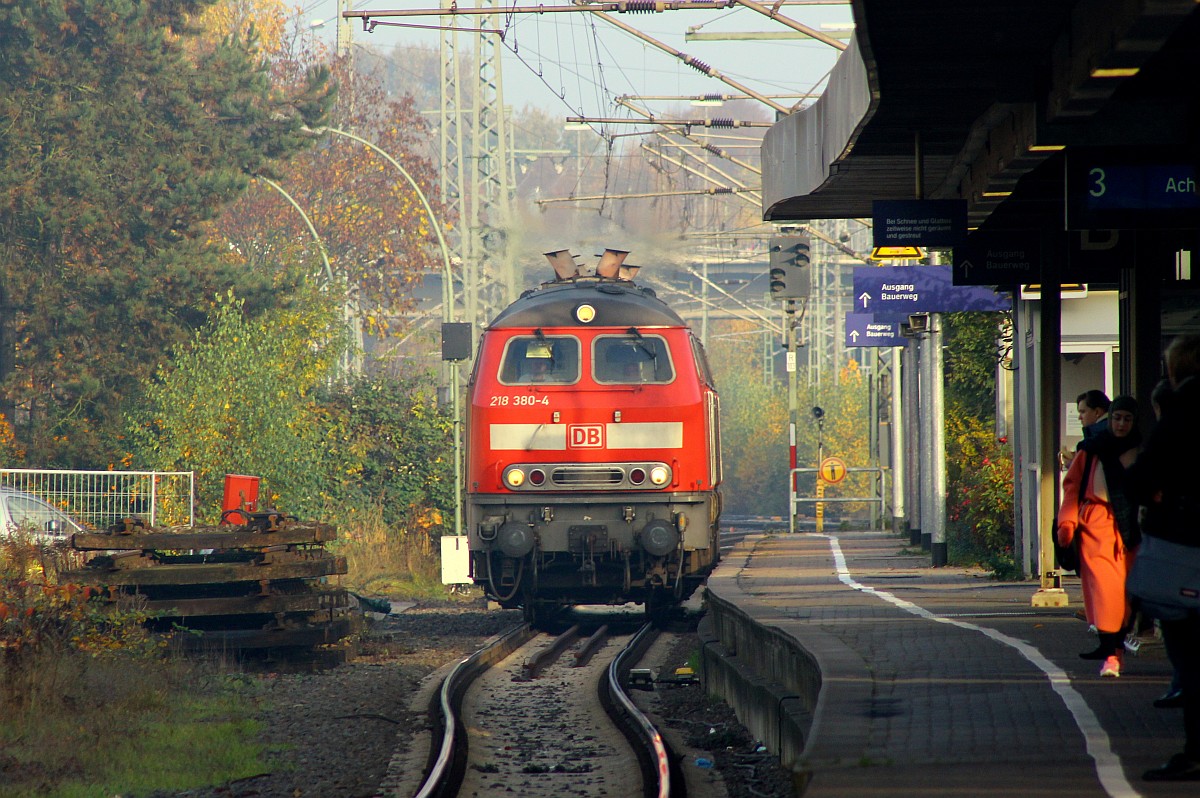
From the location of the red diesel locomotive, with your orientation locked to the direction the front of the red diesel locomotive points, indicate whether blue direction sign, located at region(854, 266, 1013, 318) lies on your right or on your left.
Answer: on your left

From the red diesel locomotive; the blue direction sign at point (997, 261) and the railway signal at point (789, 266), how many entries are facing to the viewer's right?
0

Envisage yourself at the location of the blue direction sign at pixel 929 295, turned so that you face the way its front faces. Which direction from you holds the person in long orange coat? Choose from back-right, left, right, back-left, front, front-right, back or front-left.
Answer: front

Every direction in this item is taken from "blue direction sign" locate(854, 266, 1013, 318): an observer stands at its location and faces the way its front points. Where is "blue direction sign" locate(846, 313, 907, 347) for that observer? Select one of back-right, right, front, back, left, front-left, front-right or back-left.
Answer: back

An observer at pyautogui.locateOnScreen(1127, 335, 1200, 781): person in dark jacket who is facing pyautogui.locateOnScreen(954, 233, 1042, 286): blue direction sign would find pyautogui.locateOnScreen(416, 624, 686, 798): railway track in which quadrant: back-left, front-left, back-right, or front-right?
front-left

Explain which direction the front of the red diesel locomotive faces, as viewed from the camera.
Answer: facing the viewer

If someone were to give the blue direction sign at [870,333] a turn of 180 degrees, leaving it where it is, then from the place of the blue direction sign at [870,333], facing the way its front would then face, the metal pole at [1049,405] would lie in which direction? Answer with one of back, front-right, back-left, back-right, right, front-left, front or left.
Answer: back

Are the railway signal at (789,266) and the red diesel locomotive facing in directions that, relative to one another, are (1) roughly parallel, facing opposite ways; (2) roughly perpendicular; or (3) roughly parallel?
roughly parallel

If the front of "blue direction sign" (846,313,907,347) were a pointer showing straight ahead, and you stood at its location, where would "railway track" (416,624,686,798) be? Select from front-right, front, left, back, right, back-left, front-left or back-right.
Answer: front

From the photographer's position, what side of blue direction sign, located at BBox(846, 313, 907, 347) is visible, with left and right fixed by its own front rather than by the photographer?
front

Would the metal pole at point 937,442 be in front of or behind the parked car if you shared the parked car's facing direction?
in front

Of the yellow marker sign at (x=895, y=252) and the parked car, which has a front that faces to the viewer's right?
the parked car

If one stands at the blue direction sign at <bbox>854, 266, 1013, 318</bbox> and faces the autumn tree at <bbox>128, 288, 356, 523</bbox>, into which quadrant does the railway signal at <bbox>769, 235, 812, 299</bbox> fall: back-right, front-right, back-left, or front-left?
front-right

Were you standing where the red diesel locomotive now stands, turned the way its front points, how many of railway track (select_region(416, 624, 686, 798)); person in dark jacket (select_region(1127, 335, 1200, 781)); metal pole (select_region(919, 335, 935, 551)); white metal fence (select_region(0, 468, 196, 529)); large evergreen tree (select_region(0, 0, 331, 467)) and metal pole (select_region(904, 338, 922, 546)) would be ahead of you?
2

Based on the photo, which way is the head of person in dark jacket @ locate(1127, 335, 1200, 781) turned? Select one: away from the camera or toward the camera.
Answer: away from the camera

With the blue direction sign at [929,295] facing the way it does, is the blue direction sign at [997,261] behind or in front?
in front

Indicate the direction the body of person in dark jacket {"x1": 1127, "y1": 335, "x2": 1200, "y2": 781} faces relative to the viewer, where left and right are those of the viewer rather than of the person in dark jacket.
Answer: facing to the left of the viewer
